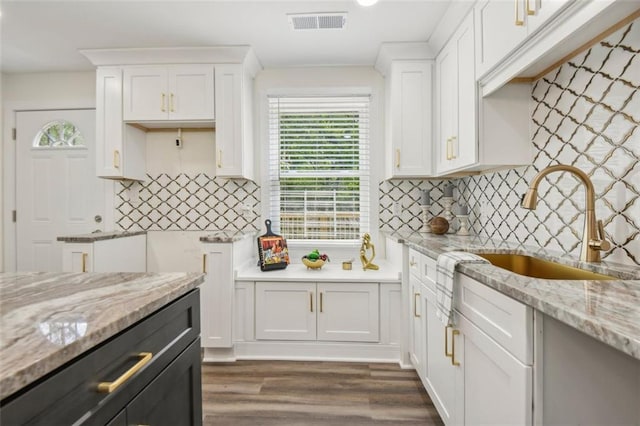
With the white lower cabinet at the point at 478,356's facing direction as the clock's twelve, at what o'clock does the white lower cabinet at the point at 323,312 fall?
the white lower cabinet at the point at 323,312 is roughly at 3 o'clock from the white lower cabinet at the point at 478,356.

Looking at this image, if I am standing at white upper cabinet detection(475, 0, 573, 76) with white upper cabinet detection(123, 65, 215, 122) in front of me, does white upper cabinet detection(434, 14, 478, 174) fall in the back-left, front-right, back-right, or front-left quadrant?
front-right

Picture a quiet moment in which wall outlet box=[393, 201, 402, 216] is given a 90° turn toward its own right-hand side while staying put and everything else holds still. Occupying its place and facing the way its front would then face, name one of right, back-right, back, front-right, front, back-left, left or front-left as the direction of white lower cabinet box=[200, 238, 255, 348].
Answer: front-left

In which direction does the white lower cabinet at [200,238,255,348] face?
toward the camera

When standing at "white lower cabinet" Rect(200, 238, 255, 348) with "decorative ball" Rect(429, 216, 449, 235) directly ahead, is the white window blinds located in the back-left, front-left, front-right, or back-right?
front-left

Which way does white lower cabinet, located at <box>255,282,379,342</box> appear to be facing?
toward the camera

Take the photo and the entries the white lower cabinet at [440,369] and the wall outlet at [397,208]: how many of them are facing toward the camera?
1

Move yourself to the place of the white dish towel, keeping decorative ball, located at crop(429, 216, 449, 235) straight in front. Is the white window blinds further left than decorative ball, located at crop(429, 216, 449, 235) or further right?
left

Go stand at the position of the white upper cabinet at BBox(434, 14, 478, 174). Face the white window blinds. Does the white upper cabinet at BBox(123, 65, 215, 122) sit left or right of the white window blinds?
left

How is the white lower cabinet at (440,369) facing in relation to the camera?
to the viewer's left

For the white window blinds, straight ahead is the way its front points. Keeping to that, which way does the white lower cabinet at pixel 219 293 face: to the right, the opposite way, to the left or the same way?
the same way

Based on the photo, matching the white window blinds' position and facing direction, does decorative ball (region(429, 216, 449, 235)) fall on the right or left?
on its left

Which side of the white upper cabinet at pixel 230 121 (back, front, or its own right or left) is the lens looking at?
front

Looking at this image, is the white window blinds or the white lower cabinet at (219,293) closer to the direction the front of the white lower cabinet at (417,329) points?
the white lower cabinet

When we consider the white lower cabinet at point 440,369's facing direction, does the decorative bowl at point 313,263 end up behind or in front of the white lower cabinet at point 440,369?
in front

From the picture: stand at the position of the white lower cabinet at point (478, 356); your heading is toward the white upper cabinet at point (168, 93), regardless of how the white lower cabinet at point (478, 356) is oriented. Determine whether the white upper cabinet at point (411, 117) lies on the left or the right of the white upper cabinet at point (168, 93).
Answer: right

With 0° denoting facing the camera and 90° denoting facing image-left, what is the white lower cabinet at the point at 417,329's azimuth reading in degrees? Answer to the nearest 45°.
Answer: approximately 90°

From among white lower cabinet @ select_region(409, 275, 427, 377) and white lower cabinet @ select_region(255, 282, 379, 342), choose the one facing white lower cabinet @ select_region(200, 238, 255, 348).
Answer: white lower cabinet @ select_region(409, 275, 427, 377)
